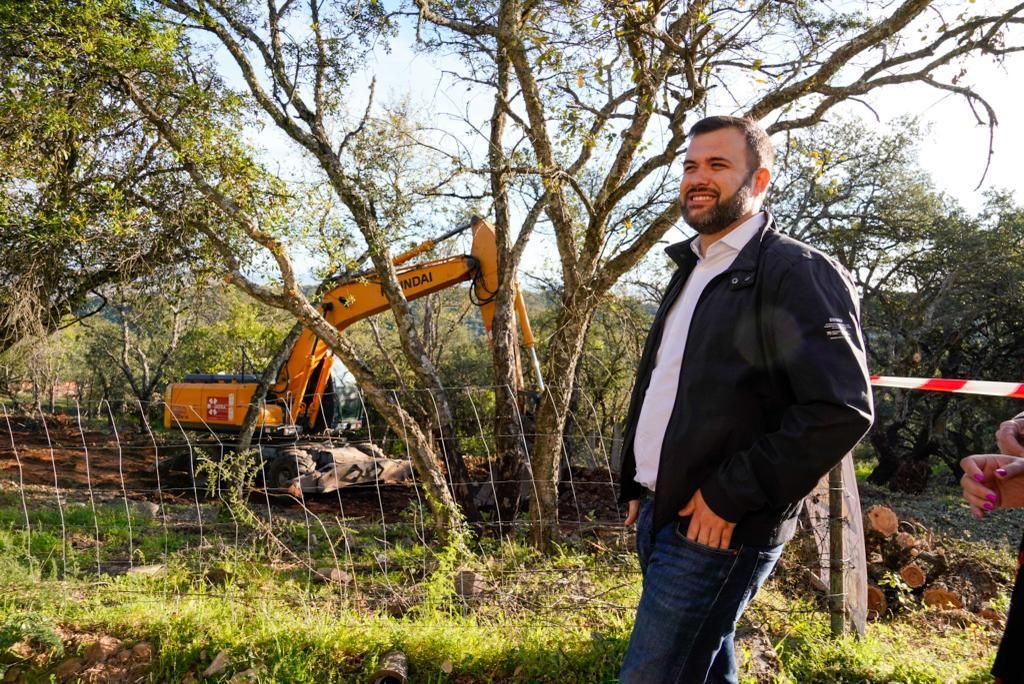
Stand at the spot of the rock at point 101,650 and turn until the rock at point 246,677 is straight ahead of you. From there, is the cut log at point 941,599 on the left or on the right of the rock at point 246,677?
left

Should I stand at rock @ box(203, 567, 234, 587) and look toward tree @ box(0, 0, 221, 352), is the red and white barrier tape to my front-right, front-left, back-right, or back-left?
back-right

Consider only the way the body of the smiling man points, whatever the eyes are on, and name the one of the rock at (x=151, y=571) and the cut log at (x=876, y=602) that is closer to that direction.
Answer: the rock

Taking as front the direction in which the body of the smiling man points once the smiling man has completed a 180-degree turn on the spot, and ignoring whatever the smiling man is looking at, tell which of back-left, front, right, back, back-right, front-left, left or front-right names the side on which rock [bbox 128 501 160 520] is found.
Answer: left

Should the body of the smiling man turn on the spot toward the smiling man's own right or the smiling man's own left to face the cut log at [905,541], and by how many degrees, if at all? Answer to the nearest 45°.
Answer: approximately 135° to the smiling man's own right

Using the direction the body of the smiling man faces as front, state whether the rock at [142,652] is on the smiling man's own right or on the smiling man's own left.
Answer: on the smiling man's own right

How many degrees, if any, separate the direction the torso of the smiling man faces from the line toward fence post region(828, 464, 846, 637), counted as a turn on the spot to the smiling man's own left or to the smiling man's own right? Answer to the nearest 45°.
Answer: approximately 135° to the smiling man's own right

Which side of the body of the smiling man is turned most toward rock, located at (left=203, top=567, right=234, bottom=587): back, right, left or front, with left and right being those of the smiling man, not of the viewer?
right

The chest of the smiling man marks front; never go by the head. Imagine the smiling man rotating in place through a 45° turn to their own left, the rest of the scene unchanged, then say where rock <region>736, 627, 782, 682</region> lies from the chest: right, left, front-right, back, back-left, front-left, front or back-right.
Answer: back

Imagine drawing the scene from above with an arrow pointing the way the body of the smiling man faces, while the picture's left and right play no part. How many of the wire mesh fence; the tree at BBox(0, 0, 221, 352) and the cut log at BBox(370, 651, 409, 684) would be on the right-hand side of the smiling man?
3

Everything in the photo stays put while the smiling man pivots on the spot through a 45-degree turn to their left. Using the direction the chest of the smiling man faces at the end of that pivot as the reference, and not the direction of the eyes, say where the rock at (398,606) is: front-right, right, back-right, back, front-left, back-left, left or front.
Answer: back-right

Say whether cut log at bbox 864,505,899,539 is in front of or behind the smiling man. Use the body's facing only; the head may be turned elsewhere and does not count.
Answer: behind

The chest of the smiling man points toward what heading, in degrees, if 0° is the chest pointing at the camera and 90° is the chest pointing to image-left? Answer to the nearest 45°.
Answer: approximately 45°

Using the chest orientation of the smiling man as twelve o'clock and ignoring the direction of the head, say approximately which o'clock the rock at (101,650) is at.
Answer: The rock is roughly at 2 o'clock from the smiling man.

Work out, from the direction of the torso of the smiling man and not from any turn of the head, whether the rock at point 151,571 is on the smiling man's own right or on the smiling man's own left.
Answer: on the smiling man's own right
